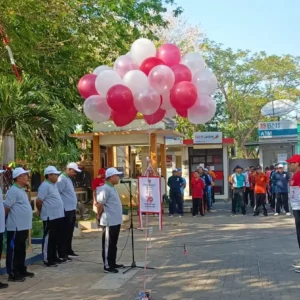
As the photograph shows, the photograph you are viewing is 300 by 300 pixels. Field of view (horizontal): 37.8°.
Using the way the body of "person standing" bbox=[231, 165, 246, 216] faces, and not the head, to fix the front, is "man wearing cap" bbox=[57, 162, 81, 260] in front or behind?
in front

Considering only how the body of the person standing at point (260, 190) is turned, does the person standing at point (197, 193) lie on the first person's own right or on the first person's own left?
on the first person's own right

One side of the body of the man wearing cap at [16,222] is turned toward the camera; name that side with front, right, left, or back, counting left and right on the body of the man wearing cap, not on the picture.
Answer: right

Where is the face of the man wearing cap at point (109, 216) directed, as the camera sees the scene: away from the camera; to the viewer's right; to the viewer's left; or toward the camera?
to the viewer's right

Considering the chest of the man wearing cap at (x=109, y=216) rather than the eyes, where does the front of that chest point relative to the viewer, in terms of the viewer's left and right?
facing to the right of the viewer

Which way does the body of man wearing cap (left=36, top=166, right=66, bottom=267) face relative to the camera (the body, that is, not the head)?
to the viewer's right

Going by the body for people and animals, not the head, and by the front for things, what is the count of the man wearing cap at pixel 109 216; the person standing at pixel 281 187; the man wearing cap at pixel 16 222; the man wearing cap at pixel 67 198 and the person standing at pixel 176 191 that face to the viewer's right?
3

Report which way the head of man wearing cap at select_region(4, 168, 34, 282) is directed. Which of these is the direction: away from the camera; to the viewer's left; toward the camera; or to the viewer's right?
to the viewer's right

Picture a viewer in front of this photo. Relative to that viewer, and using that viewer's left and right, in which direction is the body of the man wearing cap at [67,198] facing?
facing to the right of the viewer
